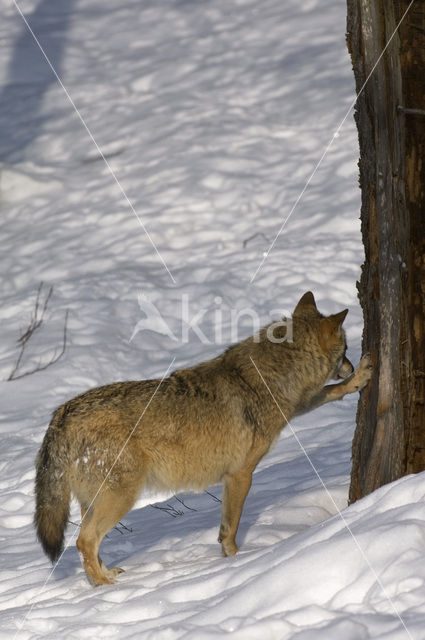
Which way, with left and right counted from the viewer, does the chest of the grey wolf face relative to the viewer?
facing away from the viewer and to the right of the viewer
